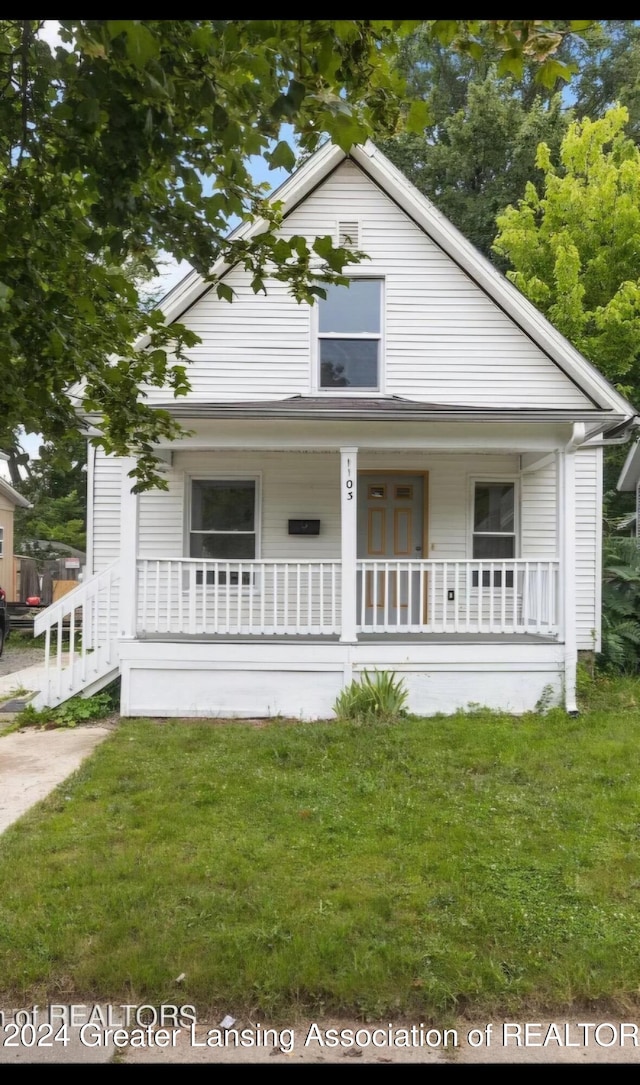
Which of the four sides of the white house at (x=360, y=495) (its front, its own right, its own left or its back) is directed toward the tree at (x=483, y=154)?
back

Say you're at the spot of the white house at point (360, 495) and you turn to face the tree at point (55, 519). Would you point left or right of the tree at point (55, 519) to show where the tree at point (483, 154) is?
right

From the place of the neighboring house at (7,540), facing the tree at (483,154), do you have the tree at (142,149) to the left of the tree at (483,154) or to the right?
right

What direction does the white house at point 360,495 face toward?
toward the camera

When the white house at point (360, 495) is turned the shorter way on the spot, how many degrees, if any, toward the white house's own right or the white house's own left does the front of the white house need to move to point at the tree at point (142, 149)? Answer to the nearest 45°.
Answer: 0° — it already faces it

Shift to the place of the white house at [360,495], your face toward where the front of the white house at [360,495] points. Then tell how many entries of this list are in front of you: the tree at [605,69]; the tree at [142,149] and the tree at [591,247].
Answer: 1

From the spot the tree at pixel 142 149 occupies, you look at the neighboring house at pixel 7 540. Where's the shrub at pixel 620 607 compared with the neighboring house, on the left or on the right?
right

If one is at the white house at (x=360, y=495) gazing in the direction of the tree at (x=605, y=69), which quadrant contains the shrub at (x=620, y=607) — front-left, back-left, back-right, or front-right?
front-right

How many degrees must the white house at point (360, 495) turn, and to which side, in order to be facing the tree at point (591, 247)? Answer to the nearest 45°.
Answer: approximately 135° to its left

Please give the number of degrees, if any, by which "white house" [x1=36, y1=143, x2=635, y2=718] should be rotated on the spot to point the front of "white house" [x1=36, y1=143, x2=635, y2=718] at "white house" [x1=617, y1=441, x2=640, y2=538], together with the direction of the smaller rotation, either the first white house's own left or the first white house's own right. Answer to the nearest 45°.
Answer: approximately 135° to the first white house's own left

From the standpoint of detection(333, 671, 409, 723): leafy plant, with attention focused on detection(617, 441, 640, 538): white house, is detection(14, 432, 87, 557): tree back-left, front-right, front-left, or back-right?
front-left

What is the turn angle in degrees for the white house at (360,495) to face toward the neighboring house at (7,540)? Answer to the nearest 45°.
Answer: approximately 135° to its right

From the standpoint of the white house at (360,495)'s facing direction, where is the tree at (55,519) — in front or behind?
behind
